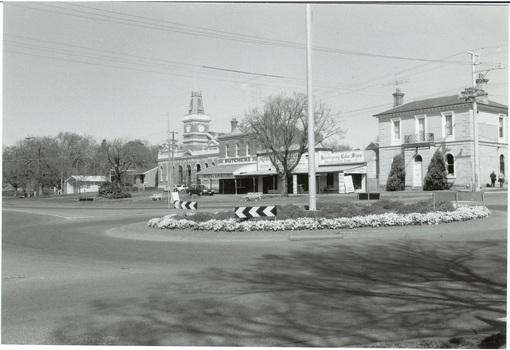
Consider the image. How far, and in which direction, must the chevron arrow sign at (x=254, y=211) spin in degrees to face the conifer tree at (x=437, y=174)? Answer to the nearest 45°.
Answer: approximately 135° to its left

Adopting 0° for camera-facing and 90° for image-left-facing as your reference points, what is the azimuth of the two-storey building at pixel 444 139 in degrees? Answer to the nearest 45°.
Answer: approximately 45°

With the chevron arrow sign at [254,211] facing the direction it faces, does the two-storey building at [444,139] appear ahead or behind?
behind

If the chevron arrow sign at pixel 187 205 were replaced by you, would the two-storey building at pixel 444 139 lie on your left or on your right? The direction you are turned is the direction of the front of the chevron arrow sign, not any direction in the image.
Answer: on your left

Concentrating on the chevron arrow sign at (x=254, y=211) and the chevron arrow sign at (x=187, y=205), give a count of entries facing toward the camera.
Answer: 2

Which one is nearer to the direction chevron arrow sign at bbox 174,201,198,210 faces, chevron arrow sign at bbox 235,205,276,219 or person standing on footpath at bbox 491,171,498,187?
the chevron arrow sign

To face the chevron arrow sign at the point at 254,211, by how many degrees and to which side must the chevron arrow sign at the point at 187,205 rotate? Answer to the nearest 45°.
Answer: approximately 45° to its left
